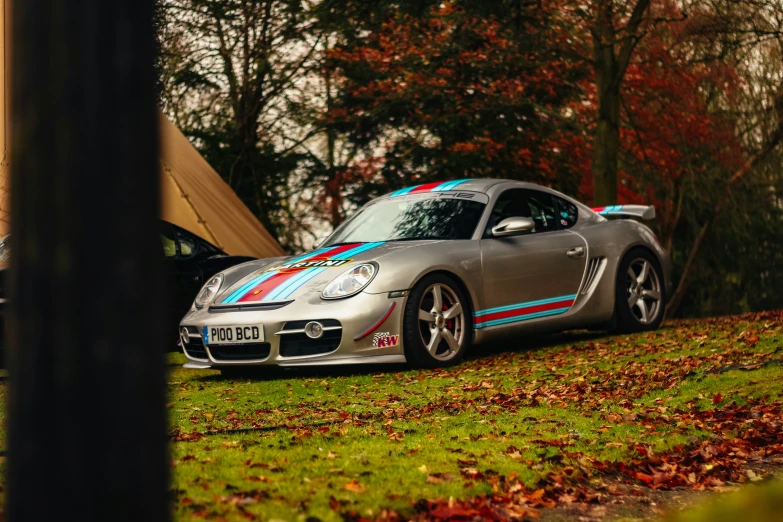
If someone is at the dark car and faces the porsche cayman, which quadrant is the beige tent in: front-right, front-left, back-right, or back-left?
back-left

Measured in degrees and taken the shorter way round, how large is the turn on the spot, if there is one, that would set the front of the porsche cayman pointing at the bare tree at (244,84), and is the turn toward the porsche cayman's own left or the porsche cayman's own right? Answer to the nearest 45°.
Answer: approximately 135° to the porsche cayman's own right

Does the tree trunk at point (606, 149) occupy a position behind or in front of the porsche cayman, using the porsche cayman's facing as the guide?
behind

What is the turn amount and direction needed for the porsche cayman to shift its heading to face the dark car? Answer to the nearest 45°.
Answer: approximately 90° to its right

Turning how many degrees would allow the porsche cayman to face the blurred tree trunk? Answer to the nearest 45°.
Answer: approximately 45° to its left

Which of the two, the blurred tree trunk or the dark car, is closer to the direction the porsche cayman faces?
the blurred tree trunk

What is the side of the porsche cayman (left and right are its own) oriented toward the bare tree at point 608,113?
back

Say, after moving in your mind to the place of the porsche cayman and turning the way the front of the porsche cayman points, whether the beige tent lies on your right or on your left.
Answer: on your right

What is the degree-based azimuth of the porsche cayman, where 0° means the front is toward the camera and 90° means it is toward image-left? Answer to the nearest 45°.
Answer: approximately 45°

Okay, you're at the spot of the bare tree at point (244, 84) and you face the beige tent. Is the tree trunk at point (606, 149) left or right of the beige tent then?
left

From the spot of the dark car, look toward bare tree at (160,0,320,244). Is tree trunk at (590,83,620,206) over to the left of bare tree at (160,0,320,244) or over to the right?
right

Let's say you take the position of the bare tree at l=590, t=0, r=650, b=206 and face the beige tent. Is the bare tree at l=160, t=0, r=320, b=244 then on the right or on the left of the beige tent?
right
